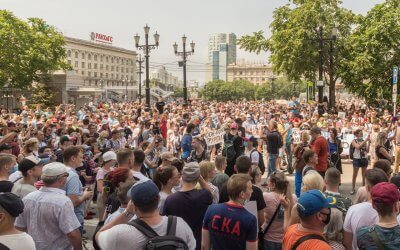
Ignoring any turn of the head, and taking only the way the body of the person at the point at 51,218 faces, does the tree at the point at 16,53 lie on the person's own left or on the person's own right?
on the person's own left

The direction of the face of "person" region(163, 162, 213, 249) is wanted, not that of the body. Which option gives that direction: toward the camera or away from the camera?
away from the camera

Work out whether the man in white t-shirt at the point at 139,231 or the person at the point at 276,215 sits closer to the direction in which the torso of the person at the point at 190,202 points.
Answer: the person

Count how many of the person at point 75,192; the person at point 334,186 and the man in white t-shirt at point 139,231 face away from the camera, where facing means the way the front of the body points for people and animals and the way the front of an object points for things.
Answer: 2

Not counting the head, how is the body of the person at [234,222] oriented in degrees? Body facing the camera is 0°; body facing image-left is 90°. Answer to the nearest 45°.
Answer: approximately 225°

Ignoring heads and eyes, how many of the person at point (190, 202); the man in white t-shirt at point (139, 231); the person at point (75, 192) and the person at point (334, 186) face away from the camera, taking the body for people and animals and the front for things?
3

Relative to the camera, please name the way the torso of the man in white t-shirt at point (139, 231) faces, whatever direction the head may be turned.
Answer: away from the camera

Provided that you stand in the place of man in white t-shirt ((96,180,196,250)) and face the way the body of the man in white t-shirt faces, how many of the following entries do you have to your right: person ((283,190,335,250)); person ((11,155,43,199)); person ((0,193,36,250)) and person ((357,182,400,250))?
2

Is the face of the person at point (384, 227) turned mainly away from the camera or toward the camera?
away from the camera

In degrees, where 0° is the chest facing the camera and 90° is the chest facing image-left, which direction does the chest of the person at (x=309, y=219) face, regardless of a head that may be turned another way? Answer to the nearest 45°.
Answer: approximately 225°

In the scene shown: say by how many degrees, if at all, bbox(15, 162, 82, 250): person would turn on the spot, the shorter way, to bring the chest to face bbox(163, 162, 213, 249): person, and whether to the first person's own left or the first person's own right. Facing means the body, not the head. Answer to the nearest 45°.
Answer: approximately 45° to the first person's own right

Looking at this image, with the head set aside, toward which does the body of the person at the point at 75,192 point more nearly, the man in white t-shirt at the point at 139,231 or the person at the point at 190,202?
the person

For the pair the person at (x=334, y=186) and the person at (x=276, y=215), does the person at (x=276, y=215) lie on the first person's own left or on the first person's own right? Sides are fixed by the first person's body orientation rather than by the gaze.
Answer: on the first person's own left

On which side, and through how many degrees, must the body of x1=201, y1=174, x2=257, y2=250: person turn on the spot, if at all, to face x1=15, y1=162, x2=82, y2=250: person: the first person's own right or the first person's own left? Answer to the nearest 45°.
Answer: approximately 135° to the first person's own left
